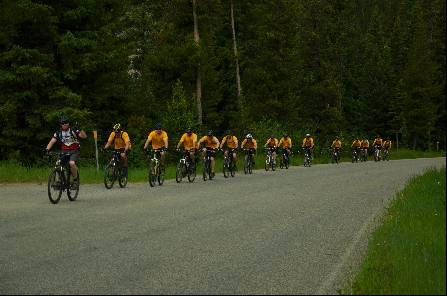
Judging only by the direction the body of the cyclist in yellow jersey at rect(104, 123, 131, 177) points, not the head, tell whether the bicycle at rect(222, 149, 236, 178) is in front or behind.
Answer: behind

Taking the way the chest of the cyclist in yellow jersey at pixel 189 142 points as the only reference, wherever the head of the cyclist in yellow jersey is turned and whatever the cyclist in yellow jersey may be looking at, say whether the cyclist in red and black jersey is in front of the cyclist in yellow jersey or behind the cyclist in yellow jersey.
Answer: in front

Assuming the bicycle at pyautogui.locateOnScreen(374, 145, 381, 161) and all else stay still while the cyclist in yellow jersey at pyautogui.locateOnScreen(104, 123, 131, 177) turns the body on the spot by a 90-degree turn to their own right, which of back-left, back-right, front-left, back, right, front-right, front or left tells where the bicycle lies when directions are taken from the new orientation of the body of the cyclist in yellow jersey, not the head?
right

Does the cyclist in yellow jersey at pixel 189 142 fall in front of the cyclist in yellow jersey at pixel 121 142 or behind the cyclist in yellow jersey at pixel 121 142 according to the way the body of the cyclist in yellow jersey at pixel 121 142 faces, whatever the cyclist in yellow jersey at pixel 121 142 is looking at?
behind

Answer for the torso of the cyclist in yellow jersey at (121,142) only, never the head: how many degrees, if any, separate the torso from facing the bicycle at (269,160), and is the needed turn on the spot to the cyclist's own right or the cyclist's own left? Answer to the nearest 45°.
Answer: approximately 180°

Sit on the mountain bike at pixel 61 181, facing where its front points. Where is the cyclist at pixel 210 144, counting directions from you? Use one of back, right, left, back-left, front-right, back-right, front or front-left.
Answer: back

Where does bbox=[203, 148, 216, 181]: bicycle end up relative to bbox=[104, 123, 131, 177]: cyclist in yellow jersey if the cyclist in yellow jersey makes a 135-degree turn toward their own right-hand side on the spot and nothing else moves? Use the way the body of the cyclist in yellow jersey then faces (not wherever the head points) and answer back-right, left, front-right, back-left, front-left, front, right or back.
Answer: front-right

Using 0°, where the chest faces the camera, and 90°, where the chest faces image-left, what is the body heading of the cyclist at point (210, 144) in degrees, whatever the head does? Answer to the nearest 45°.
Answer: approximately 45°

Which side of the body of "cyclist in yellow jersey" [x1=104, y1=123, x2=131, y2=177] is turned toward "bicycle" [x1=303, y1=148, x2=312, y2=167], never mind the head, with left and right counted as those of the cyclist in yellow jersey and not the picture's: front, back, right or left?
back

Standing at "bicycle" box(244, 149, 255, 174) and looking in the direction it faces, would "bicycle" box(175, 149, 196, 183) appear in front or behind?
in front

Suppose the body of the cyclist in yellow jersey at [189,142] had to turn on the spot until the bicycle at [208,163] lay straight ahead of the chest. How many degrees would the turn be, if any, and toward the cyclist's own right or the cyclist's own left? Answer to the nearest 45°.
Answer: approximately 180°

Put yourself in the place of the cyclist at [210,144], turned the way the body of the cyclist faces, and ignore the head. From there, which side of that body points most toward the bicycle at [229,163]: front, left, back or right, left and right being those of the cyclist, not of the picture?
back

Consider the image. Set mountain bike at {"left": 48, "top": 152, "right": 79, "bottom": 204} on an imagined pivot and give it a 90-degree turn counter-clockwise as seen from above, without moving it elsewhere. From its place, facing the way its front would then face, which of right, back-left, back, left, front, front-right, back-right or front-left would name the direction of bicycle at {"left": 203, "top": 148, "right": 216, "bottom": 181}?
left
